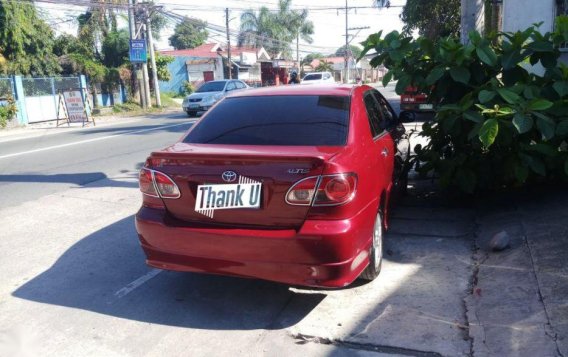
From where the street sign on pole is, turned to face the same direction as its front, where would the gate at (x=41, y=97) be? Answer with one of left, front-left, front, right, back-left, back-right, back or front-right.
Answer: front-right

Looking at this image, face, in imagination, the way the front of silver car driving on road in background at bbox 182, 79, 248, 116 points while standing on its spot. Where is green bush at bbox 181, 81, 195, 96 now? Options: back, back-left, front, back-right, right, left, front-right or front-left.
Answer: back-right

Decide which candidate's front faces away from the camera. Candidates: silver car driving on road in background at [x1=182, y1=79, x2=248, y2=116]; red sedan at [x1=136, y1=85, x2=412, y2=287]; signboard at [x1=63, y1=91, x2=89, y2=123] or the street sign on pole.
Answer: the red sedan

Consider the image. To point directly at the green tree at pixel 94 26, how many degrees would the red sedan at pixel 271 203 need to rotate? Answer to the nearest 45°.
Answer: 0° — it already faces it

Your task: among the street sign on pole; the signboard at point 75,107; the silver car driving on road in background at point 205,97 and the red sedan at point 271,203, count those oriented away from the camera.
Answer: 1

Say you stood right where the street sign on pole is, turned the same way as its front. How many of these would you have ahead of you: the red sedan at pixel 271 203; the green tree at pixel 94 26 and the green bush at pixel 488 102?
2

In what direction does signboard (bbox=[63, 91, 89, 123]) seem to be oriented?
toward the camera

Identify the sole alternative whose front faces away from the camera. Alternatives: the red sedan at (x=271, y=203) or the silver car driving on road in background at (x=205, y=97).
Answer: the red sedan

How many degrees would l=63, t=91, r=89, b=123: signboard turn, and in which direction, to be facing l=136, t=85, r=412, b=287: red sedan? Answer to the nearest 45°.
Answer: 0° — it already faces it

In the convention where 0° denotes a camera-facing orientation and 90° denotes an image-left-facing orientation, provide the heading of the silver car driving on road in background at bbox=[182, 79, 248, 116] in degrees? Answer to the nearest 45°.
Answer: approximately 45°

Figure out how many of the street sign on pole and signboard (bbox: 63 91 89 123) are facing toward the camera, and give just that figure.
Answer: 2

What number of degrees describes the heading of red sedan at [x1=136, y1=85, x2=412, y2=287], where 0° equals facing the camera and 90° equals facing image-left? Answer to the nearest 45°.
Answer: approximately 180°

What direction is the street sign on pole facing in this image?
toward the camera

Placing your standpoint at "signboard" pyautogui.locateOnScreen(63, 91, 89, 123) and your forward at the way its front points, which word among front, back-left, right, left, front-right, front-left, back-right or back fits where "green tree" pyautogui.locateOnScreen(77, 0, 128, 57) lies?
back

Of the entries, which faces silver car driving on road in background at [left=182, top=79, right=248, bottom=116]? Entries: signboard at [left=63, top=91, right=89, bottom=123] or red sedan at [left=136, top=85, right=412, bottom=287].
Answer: the red sedan

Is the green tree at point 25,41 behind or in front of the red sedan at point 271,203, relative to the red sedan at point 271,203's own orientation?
in front
